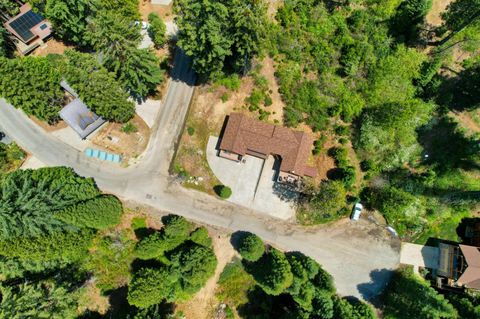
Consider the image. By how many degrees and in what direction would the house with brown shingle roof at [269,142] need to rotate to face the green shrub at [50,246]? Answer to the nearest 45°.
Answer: approximately 90° to its right

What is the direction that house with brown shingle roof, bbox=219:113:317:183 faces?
toward the camera

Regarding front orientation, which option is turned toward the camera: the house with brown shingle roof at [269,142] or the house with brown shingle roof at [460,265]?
the house with brown shingle roof at [269,142]

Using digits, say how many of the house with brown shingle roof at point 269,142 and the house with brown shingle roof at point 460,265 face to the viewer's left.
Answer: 1

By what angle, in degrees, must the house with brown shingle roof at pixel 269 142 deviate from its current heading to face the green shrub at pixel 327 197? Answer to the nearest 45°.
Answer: approximately 90° to its left

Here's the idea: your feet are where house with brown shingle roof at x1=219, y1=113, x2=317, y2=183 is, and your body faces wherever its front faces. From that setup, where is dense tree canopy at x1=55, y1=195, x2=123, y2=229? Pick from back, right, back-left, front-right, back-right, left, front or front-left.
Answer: right

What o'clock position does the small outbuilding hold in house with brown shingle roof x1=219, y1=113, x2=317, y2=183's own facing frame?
The small outbuilding is roughly at 3 o'clock from the house with brown shingle roof.

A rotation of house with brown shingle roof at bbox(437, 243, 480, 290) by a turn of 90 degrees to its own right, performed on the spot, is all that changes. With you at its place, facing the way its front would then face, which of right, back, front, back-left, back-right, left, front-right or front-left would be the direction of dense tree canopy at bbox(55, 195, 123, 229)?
back-left

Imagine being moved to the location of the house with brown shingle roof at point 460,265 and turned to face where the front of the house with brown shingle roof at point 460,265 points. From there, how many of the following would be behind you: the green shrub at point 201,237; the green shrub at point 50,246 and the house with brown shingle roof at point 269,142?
0

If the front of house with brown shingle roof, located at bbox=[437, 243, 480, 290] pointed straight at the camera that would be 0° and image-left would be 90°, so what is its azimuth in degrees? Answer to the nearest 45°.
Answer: approximately 90°

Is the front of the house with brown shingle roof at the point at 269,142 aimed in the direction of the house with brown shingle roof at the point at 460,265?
no

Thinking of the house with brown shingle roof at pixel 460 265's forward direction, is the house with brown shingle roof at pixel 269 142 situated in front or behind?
in front
